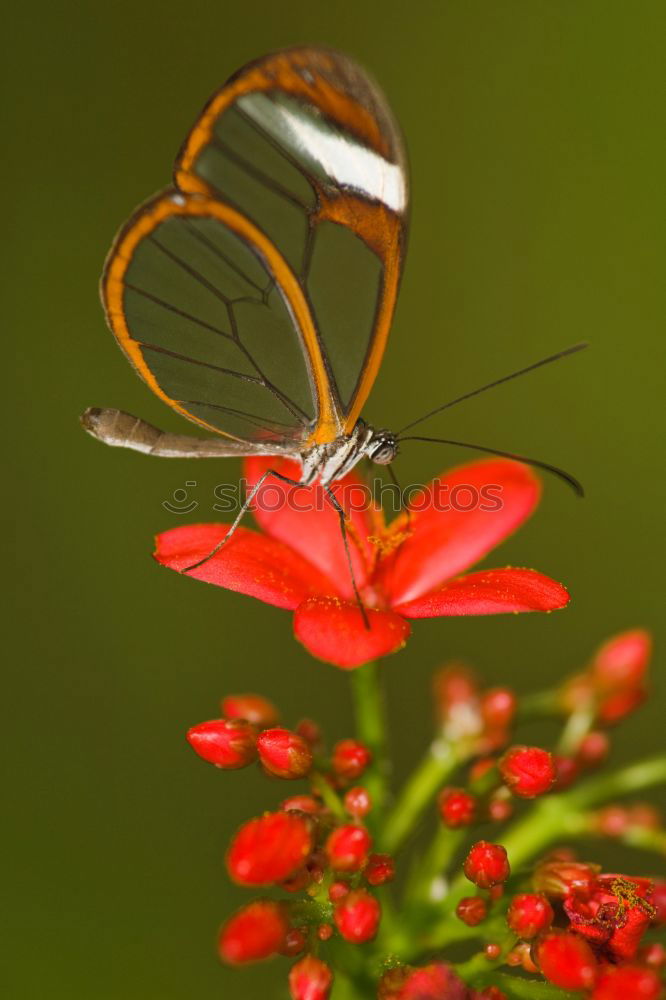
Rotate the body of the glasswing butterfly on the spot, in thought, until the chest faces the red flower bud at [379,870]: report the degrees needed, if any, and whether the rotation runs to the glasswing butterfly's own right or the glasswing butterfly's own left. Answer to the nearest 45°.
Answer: approximately 90° to the glasswing butterfly's own right

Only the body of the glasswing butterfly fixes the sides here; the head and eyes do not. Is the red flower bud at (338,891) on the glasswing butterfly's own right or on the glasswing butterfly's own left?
on the glasswing butterfly's own right

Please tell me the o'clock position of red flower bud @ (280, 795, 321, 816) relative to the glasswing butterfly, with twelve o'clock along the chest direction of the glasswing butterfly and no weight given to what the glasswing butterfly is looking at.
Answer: The red flower bud is roughly at 3 o'clock from the glasswing butterfly.

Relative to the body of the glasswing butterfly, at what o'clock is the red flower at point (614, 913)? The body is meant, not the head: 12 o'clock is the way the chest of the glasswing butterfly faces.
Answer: The red flower is roughly at 2 o'clock from the glasswing butterfly.

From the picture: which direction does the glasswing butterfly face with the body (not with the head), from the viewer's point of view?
to the viewer's right
